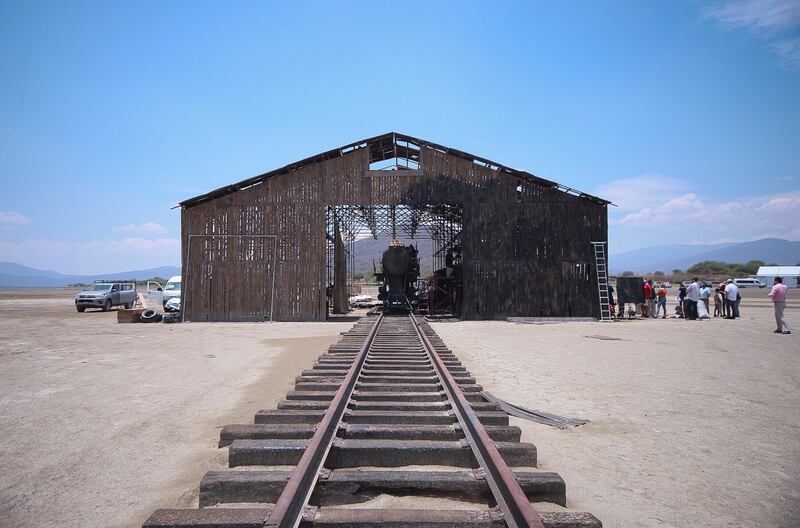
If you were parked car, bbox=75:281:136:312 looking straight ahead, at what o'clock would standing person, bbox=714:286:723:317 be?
The standing person is roughly at 9 o'clock from the parked car.

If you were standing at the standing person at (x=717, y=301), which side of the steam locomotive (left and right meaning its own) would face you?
left

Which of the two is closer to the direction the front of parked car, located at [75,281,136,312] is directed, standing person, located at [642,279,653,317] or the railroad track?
the railroad track

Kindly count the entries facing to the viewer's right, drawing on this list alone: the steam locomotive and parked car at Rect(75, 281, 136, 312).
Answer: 0

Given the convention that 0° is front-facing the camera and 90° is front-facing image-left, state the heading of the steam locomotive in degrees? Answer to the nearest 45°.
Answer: approximately 0°

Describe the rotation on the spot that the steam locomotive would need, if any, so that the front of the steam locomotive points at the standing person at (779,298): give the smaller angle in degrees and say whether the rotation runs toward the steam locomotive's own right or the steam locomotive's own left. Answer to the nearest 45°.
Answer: approximately 45° to the steam locomotive's own left

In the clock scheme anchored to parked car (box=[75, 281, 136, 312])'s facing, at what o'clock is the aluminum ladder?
The aluminum ladder is roughly at 9 o'clock from the parked car.

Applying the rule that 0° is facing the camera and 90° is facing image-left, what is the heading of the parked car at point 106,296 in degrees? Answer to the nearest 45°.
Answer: approximately 45°

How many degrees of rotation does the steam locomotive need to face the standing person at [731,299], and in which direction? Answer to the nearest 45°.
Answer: approximately 90° to its left
